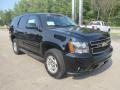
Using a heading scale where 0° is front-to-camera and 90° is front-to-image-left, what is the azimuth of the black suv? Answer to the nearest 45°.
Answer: approximately 315°
